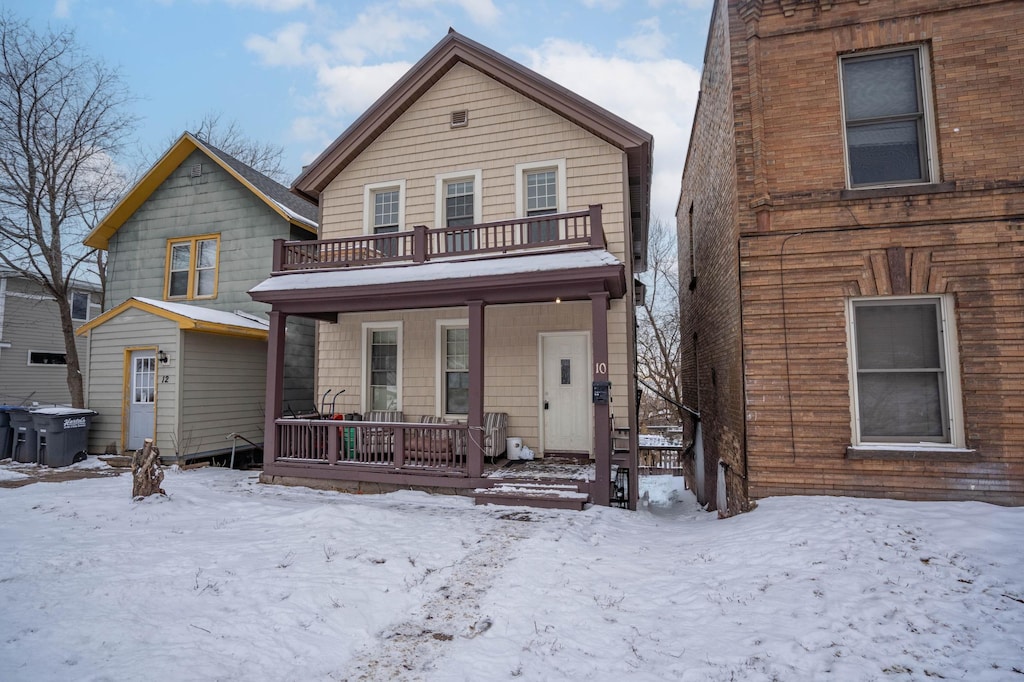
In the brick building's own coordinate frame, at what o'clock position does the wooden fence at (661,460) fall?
The wooden fence is roughly at 5 o'clock from the brick building.

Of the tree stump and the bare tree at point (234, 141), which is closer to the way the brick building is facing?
the tree stump

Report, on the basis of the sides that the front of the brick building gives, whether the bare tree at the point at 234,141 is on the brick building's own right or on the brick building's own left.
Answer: on the brick building's own right

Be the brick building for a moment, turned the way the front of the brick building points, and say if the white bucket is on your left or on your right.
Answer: on your right

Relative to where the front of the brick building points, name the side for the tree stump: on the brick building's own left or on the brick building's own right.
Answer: on the brick building's own right

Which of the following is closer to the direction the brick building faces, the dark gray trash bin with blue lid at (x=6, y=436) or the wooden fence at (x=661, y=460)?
the dark gray trash bin with blue lid

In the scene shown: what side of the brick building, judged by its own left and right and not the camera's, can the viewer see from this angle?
front

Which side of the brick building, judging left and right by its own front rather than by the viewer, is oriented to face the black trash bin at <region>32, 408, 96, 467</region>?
right

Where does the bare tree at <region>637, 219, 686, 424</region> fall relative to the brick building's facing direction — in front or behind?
behind
